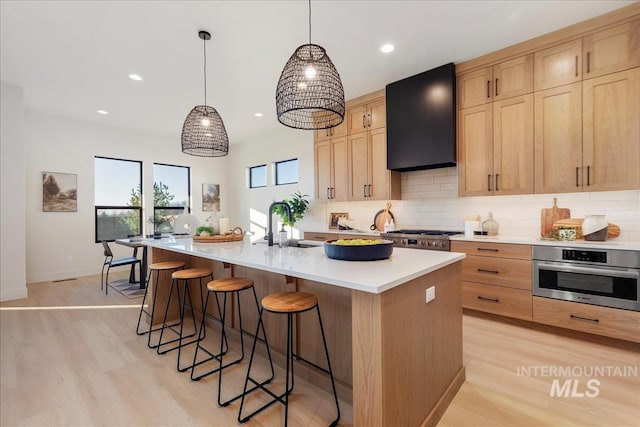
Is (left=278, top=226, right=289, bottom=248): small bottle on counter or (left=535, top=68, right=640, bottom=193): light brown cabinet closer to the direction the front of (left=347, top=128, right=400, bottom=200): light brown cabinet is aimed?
the small bottle on counter

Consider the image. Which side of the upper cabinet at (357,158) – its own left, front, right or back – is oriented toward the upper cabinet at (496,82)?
left

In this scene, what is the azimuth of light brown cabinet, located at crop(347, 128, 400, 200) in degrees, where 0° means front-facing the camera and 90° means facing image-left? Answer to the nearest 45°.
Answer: approximately 45°

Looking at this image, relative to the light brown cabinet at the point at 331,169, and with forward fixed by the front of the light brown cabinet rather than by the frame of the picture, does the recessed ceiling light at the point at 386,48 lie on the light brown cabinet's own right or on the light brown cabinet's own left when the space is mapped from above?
on the light brown cabinet's own left

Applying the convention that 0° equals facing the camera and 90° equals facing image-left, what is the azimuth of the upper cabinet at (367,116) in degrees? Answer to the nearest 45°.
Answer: approximately 45°

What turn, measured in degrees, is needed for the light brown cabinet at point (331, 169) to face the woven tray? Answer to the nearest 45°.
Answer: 0° — it already faces it
